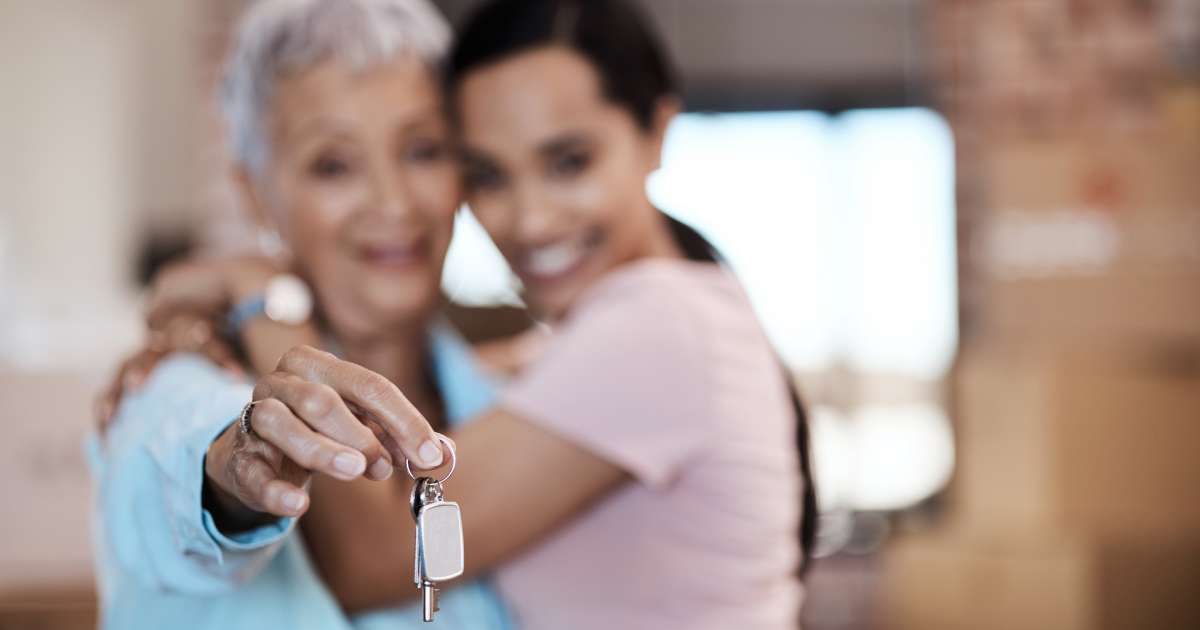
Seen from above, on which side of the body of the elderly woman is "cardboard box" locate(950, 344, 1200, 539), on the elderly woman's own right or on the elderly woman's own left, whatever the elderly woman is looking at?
on the elderly woman's own left

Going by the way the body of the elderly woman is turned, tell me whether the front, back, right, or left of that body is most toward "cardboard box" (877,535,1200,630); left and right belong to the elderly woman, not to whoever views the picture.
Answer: left

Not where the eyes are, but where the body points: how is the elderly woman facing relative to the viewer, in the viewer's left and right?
facing the viewer and to the right of the viewer
